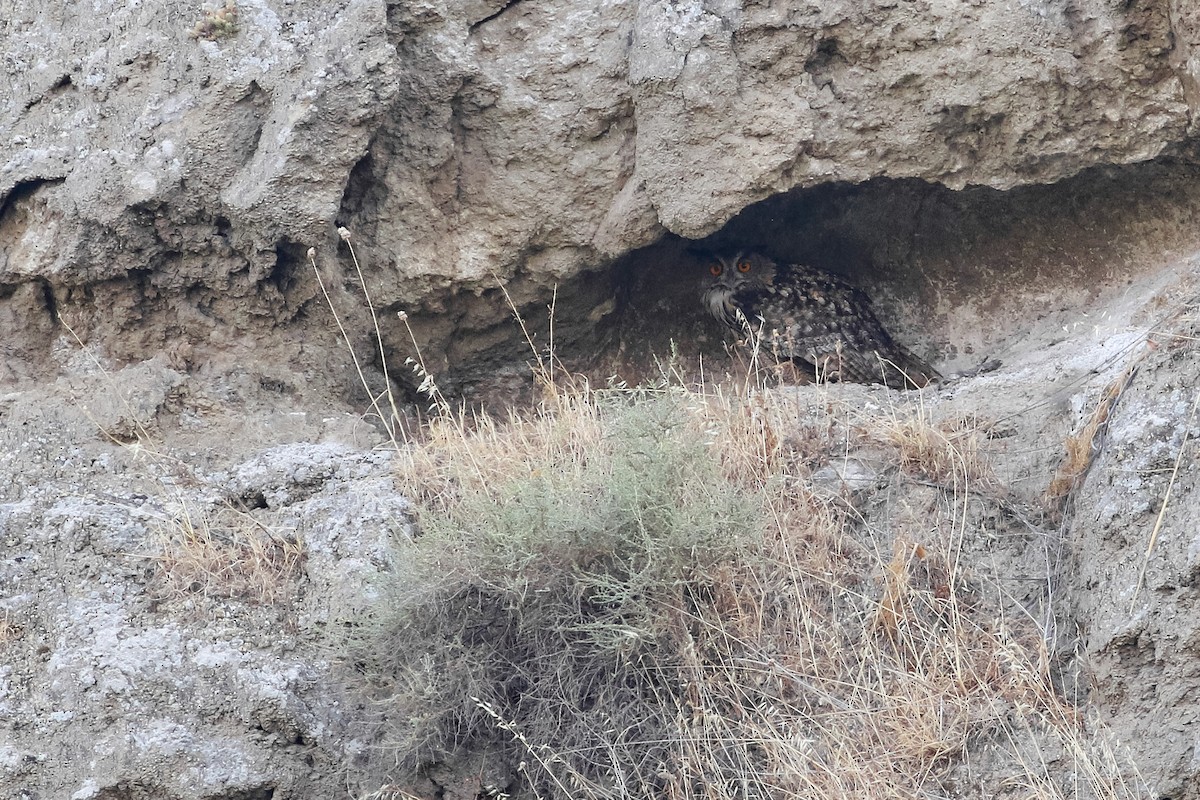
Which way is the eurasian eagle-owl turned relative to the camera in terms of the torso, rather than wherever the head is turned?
to the viewer's left

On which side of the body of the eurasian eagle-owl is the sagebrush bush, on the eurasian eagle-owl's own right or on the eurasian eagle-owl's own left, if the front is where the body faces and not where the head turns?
on the eurasian eagle-owl's own left
